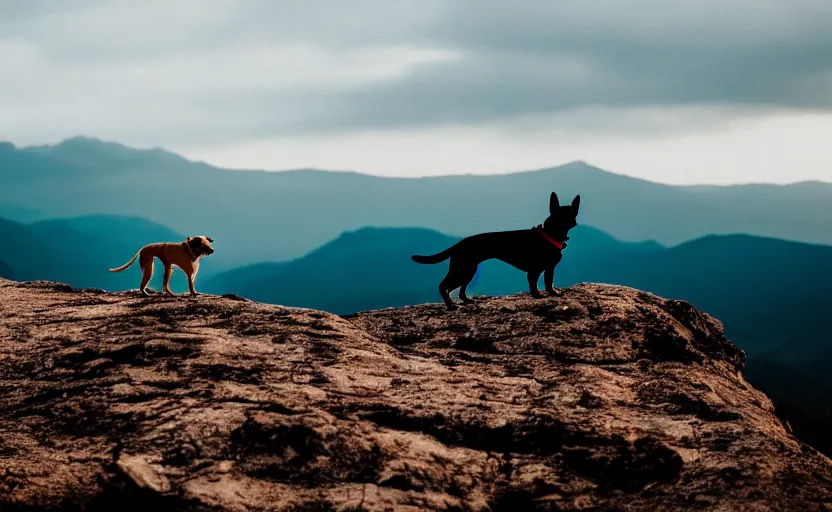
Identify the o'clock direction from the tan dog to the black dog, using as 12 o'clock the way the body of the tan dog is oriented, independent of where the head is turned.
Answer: The black dog is roughly at 1 o'clock from the tan dog.

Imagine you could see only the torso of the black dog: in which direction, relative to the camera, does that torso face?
to the viewer's right

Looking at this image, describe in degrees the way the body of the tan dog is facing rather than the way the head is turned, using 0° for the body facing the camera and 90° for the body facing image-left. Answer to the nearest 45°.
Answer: approximately 270°

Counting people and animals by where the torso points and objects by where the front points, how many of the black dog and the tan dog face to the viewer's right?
2
